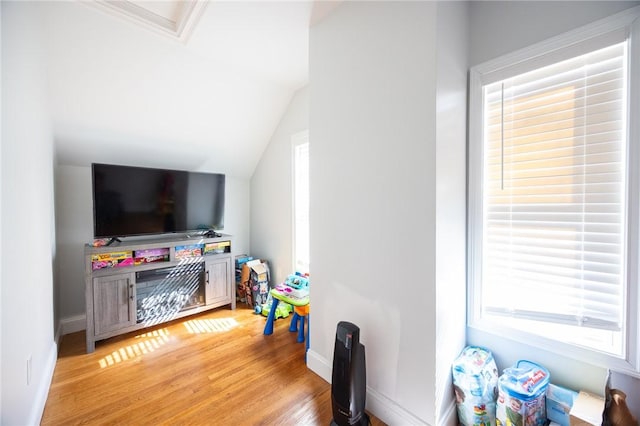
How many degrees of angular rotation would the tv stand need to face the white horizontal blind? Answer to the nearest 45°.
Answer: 0° — it already faces it

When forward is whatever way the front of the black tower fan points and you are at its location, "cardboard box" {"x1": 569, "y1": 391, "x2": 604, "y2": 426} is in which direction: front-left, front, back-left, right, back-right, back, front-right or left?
back-left

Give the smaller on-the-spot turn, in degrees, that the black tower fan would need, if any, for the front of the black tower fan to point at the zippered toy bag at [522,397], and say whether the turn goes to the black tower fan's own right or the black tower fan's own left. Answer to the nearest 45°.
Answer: approximately 135° to the black tower fan's own left

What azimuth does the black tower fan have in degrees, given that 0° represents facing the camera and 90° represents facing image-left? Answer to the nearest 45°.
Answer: approximately 45°

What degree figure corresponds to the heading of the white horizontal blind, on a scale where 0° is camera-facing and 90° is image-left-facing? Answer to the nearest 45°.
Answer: approximately 45°
